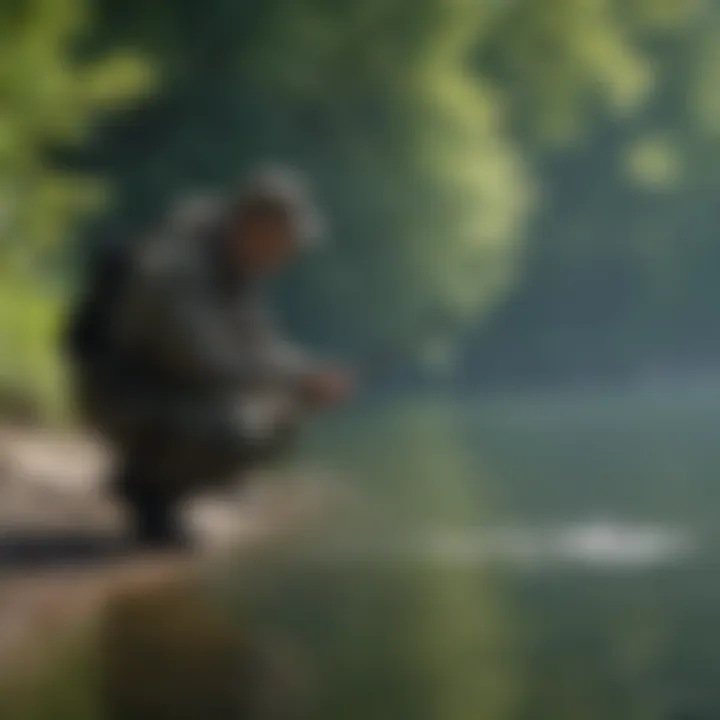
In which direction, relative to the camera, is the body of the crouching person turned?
to the viewer's right
